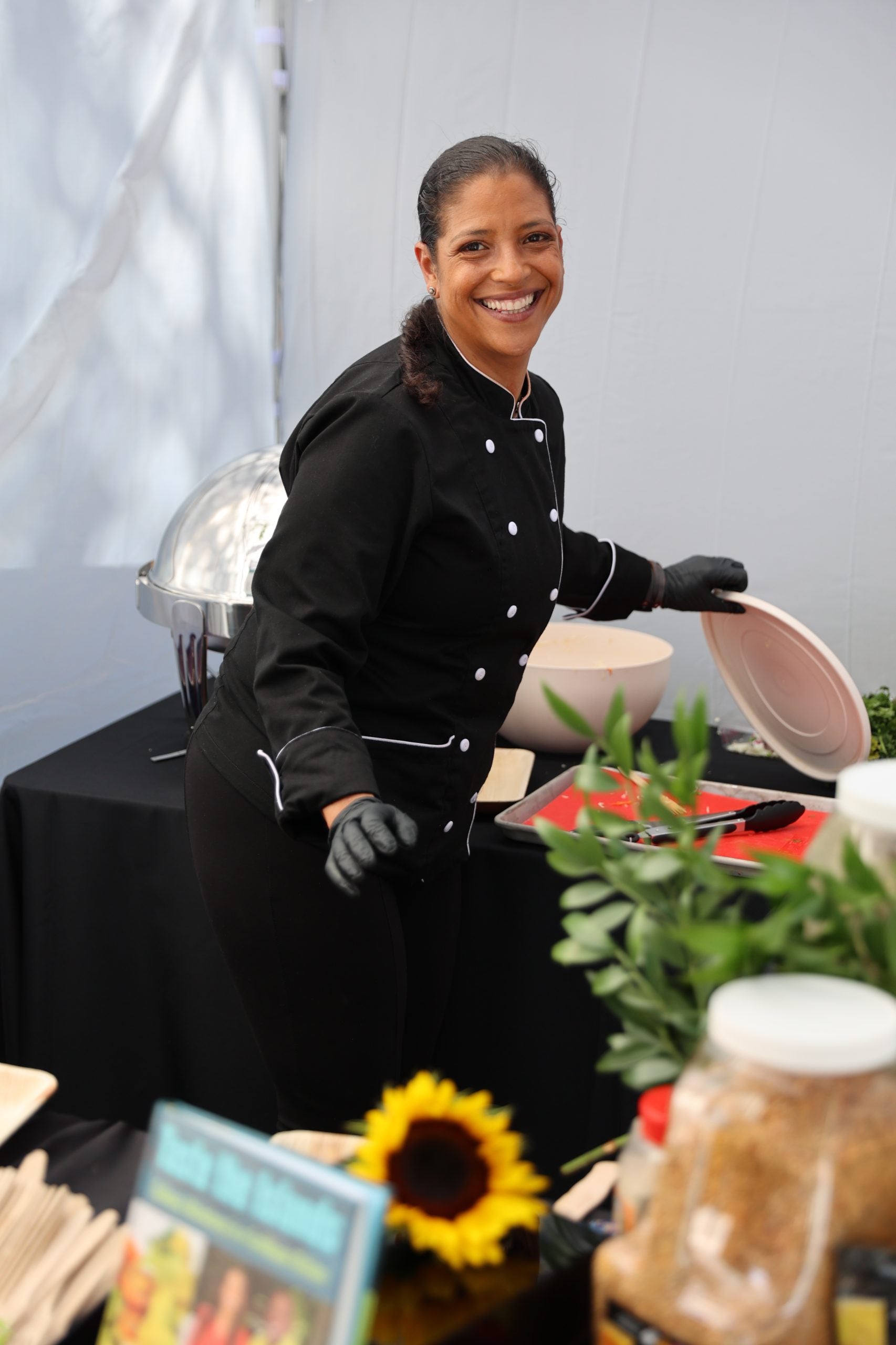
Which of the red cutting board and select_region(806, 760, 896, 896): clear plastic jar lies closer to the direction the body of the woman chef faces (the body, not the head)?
the clear plastic jar

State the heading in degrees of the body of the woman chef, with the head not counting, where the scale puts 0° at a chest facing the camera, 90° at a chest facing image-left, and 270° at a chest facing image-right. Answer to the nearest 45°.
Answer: approximately 315°

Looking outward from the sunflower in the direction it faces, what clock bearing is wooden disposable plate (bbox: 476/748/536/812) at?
The wooden disposable plate is roughly at 6 o'clock from the sunflower.

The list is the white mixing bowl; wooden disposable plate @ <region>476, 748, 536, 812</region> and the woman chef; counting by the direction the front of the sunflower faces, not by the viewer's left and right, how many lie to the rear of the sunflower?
3

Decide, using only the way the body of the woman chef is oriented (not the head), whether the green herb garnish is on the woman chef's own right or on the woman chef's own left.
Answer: on the woman chef's own left
